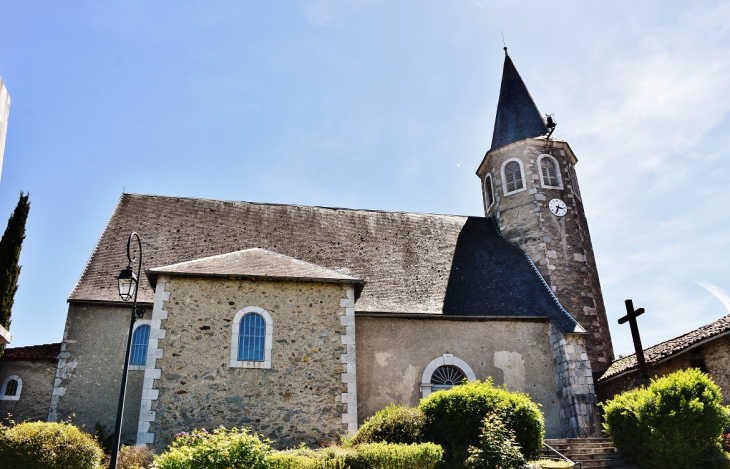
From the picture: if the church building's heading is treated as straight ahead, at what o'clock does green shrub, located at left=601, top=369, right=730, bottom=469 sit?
The green shrub is roughly at 1 o'clock from the church building.

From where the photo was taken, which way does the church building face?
to the viewer's right

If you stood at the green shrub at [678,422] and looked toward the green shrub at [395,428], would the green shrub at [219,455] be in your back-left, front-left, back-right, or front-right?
front-left

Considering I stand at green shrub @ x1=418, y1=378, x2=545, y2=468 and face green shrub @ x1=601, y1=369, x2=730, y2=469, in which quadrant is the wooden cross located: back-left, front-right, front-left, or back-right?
front-left

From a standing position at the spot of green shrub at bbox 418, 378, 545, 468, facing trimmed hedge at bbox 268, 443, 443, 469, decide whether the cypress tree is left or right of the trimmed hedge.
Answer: right

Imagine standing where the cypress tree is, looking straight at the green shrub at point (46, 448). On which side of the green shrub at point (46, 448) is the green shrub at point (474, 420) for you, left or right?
left

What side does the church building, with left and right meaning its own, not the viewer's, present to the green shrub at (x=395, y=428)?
right

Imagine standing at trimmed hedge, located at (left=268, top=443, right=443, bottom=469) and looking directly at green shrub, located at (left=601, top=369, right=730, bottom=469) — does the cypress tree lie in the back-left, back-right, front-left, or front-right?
back-left
